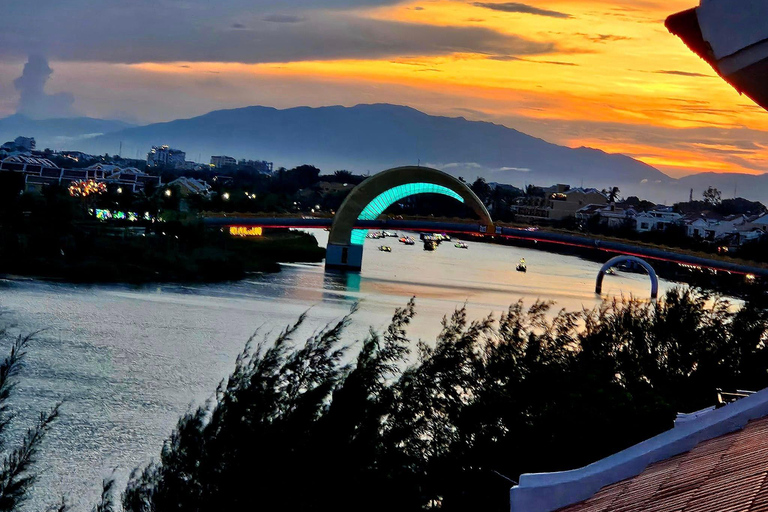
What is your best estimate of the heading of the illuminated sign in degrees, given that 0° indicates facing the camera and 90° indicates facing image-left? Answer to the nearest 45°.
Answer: approximately 0°

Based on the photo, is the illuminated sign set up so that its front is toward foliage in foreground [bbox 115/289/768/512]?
yes

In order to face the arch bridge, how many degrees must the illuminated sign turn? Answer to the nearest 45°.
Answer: approximately 45° to its left
